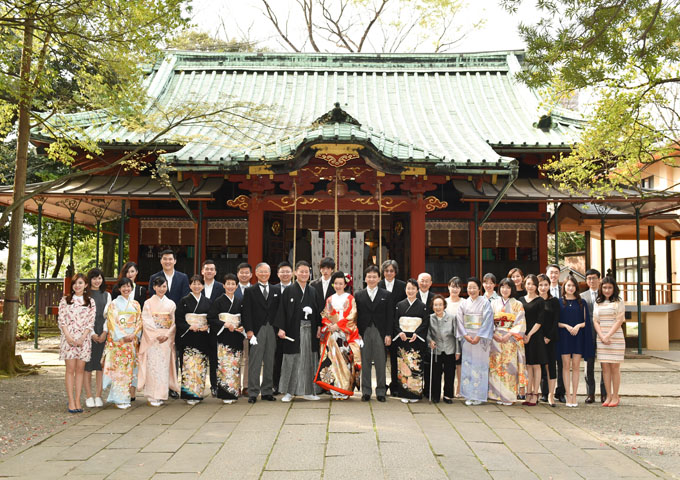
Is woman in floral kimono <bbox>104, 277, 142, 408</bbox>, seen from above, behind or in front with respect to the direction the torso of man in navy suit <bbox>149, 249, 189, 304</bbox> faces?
in front

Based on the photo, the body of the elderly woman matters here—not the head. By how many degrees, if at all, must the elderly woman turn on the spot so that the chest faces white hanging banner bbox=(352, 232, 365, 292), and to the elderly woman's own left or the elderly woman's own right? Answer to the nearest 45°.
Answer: approximately 180°

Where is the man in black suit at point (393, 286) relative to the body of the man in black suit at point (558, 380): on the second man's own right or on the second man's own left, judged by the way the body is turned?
on the second man's own right

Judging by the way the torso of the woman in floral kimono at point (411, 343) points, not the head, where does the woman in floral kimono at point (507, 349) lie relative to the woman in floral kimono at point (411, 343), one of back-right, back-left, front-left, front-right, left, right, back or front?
left

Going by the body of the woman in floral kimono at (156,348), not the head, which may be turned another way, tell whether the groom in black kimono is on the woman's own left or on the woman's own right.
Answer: on the woman's own left

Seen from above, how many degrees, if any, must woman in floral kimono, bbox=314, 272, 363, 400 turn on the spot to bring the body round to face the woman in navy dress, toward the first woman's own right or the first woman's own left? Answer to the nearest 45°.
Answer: approximately 90° to the first woman's own left

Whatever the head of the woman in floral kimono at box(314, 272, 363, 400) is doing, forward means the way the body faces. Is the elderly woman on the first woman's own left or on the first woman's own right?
on the first woman's own left

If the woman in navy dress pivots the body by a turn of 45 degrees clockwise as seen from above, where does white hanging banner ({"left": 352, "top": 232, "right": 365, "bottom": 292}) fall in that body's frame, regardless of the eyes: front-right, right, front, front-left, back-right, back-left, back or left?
right

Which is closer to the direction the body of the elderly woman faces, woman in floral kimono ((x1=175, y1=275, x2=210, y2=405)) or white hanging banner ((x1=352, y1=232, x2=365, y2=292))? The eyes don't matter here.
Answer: the woman in floral kimono
